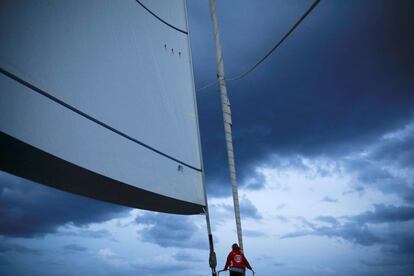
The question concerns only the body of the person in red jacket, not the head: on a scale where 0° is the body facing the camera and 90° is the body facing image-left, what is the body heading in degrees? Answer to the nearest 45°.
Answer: approximately 180°
